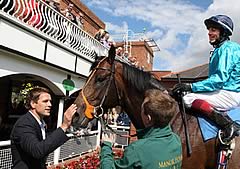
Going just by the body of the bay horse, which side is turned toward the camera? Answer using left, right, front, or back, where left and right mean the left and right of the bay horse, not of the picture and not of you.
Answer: left

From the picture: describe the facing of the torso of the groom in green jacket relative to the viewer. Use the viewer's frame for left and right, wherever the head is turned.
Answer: facing away from the viewer and to the left of the viewer

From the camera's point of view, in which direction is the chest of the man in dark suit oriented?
to the viewer's right

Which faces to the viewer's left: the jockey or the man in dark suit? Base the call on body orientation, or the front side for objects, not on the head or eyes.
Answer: the jockey

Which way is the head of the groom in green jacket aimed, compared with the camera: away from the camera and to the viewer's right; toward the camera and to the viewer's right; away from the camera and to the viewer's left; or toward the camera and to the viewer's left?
away from the camera and to the viewer's left

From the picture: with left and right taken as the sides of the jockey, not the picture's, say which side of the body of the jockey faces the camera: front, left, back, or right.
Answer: left

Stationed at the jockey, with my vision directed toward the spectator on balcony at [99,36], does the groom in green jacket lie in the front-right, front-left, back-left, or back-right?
back-left

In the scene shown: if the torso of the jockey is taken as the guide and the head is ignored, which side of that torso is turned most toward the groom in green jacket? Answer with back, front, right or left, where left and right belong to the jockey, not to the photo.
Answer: left

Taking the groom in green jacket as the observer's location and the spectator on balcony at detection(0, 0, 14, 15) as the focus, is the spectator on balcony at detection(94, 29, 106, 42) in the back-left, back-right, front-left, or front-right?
front-right

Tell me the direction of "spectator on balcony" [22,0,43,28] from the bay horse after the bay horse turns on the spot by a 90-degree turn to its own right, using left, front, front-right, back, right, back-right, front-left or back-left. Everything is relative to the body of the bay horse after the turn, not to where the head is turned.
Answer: front-left

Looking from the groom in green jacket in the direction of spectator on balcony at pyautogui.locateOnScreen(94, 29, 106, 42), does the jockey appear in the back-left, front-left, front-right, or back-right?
front-right
